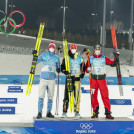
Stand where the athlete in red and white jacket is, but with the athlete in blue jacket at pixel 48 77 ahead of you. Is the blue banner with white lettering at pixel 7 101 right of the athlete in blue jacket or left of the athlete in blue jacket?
right

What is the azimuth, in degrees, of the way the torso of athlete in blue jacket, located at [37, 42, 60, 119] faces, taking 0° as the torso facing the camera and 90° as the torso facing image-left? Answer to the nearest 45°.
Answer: approximately 0°

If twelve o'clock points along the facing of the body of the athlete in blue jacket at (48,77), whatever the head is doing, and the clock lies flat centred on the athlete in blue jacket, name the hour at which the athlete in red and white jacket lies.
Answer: The athlete in red and white jacket is roughly at 9 o'clock from the athlete in blue jacket.

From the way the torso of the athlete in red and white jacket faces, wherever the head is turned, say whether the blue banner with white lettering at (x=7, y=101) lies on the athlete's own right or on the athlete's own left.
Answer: on the athlete's own right

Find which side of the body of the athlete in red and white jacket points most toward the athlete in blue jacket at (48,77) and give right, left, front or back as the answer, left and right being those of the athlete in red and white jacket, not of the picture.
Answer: right
